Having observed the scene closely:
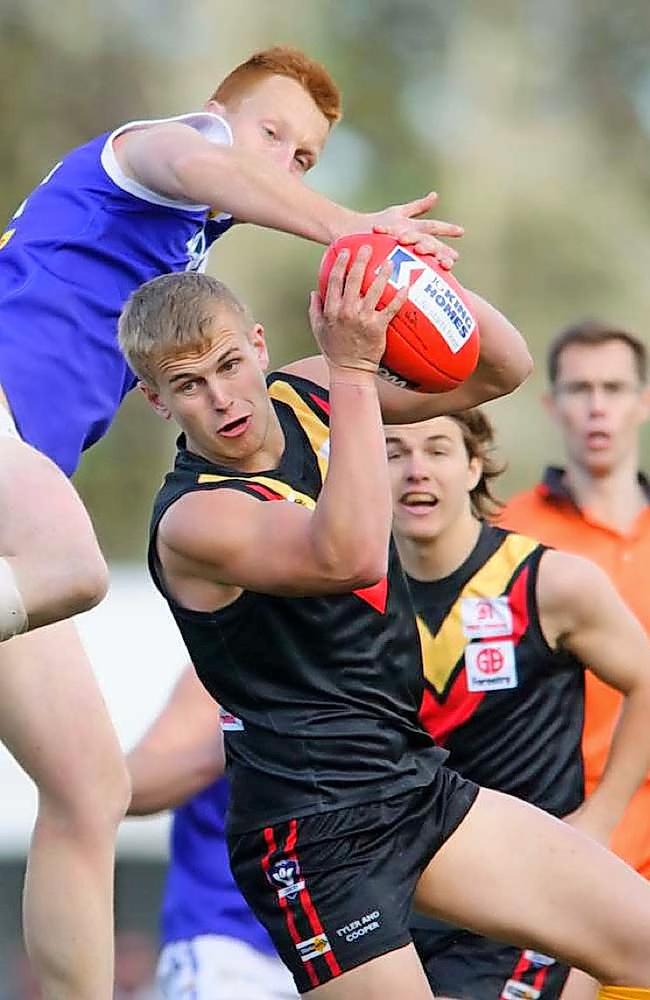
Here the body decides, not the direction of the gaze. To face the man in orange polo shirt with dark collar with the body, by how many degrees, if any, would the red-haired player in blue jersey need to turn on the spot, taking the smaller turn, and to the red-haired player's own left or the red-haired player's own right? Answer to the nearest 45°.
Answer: approximately 45° to the red-haired player's own left

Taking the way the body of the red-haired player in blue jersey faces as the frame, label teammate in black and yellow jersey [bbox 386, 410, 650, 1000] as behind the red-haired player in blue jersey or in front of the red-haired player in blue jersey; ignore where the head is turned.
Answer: in front

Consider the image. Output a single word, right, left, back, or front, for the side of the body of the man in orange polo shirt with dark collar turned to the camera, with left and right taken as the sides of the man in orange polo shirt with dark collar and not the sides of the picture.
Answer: front

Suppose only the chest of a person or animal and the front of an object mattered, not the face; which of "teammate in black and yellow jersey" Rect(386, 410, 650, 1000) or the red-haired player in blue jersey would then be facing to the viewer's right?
the red-haired player in blue jersey

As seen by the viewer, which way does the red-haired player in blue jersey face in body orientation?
to the viewer's right

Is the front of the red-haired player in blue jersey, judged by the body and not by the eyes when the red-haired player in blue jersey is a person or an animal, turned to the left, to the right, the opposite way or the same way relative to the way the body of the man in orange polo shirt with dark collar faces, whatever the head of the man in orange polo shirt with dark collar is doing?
to the left

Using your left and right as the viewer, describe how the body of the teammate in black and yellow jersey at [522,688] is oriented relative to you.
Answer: facing the viewer and to the left of the viewer

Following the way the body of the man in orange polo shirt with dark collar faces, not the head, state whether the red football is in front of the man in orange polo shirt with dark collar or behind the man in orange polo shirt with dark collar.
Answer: in front

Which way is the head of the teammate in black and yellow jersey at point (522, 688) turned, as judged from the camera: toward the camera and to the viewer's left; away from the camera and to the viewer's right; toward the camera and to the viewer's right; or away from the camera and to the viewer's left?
toward the camera and to the viewer's left

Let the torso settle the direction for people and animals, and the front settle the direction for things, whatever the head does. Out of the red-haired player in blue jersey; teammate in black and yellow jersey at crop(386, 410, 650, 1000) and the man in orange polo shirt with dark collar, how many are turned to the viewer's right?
1

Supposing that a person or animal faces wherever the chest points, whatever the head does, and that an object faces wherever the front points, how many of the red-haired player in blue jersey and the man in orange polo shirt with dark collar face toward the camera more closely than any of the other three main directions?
1
